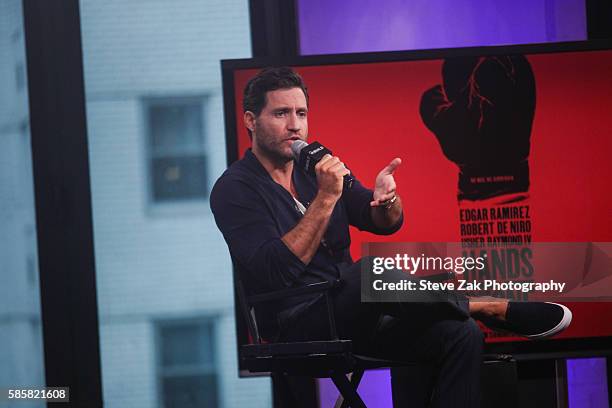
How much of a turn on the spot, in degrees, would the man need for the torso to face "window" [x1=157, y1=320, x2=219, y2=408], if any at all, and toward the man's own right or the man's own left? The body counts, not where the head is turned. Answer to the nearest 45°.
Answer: approximately 180°

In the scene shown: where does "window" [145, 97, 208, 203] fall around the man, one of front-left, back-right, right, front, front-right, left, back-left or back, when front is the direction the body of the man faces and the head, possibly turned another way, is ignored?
back

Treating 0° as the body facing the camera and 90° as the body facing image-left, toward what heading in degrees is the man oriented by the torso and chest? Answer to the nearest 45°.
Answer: approximately 315°

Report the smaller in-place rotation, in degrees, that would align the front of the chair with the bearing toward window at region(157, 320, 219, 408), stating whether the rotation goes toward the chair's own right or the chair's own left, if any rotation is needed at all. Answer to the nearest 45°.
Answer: approximately 135° to the chair's own left

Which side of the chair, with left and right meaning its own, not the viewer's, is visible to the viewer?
right

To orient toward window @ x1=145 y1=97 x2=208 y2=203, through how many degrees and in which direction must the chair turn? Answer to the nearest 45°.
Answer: approximately 135° to its left
